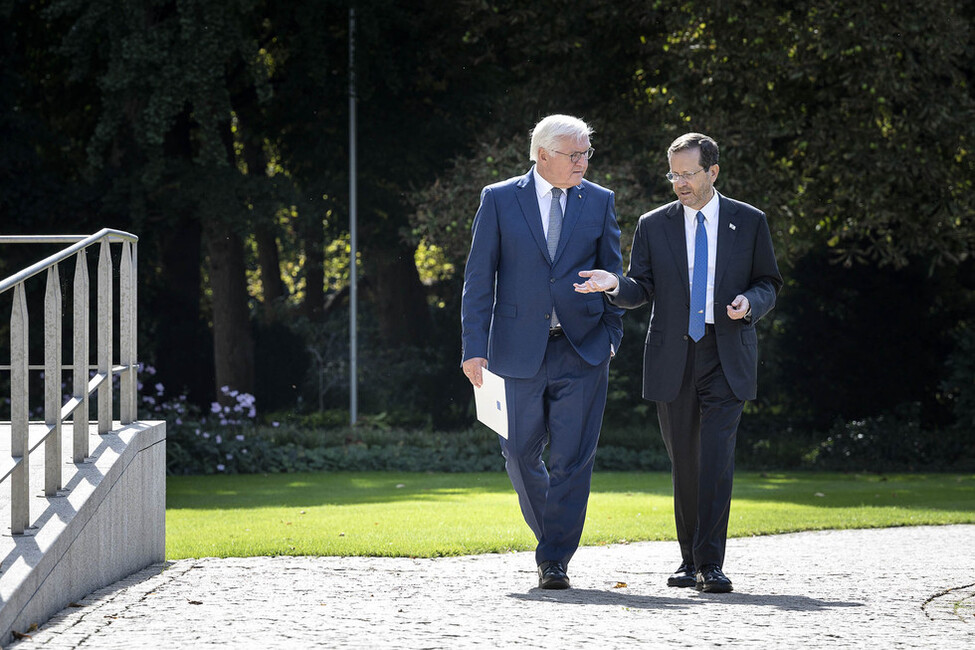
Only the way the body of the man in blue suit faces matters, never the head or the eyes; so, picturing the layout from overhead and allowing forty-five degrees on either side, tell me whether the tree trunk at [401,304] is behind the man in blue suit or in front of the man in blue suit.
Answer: behind

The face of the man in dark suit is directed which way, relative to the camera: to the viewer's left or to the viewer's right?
to the viewer's left

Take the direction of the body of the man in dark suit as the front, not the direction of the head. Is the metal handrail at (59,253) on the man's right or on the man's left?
on the man's right

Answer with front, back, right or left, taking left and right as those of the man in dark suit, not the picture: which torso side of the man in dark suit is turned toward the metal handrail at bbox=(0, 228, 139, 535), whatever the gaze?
right

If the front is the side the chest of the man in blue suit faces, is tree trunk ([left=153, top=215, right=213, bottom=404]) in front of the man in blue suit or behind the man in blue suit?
behind

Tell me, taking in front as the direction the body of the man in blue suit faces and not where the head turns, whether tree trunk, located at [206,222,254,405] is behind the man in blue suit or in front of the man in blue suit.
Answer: behind

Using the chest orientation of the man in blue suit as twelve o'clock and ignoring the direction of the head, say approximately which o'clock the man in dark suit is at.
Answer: The man in dark suit is roughly at 9 o'clock from the man in blue suit.

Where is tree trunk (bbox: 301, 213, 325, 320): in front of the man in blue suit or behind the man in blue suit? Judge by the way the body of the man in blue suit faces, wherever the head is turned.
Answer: behind

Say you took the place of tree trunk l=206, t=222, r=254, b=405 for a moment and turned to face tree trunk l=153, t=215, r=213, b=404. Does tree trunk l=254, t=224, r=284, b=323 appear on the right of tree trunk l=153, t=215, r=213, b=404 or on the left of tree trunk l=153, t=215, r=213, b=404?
right

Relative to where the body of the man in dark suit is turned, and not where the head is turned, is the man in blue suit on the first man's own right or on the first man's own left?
on the first man's own right

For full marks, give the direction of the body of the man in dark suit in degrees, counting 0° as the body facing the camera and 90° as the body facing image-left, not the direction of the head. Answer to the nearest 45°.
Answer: approximately 0°

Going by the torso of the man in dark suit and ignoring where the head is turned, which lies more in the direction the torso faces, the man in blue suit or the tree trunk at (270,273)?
the man in blue suit
